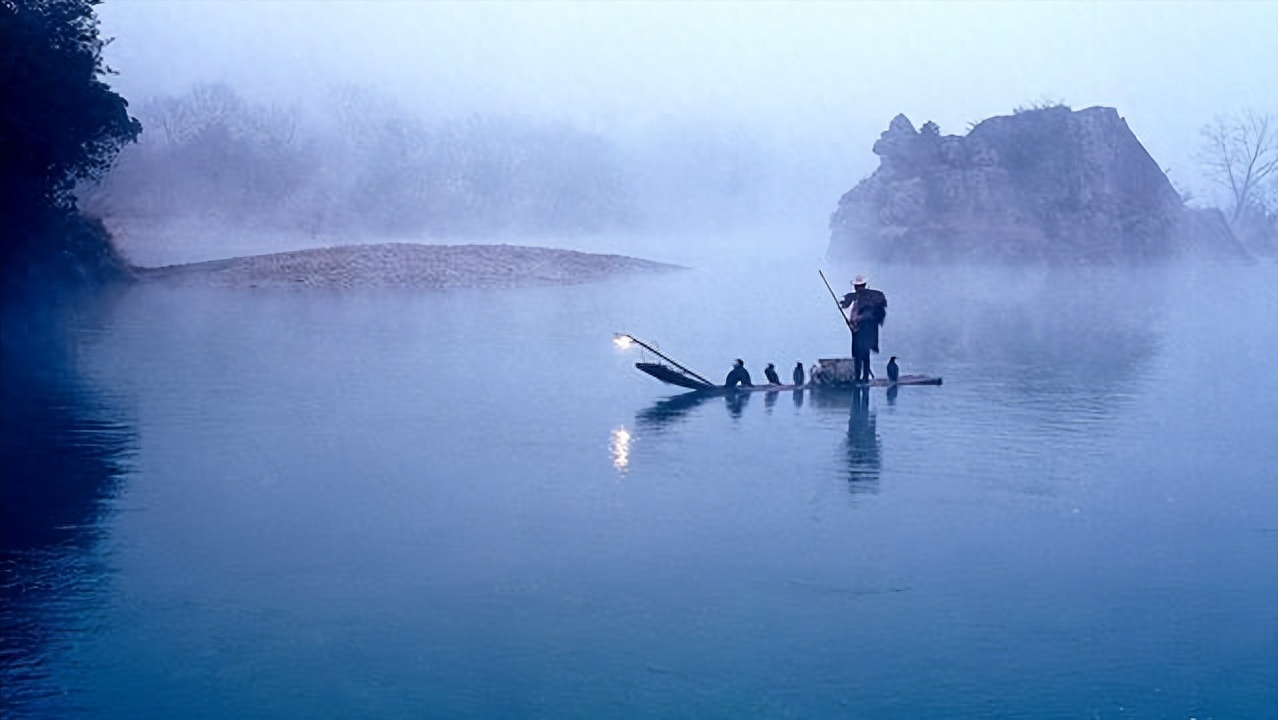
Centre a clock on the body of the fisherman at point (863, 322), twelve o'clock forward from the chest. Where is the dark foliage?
The dark foliage is roughly at 2 o'clock from the fisherman.

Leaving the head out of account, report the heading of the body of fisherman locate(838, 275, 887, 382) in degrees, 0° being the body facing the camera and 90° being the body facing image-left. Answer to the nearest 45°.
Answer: approximately 45°
